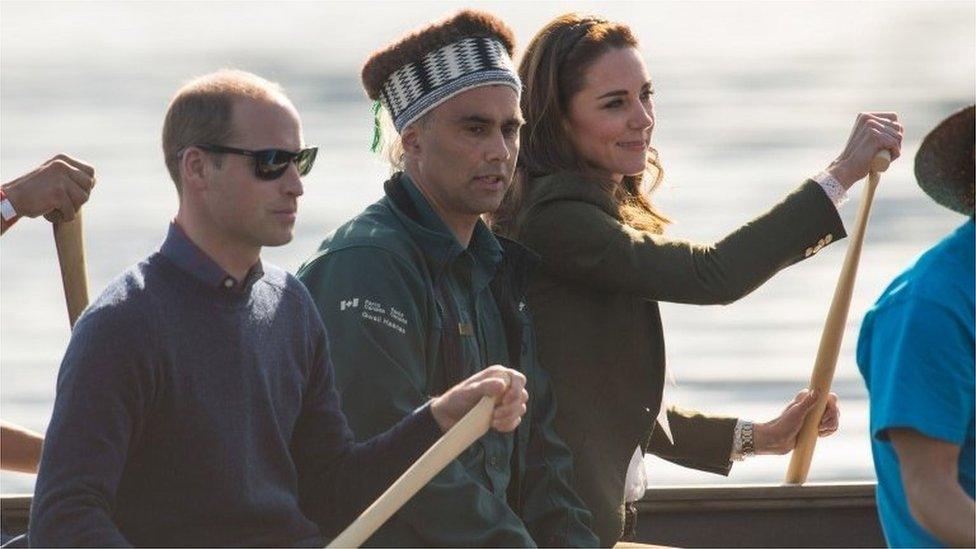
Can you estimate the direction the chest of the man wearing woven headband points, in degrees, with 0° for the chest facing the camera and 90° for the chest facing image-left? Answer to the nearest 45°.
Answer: approximately 315°

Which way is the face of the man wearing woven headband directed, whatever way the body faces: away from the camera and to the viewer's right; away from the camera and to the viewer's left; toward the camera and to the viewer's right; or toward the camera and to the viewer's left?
toward the camera and to the viewer's right

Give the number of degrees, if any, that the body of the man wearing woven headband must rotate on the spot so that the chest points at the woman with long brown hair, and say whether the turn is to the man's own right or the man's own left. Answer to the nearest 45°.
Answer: approximately 90° to the man's own left

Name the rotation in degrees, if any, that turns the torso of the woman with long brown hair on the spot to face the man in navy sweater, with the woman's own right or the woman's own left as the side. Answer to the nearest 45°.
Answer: approximately 135° to the woman's own right

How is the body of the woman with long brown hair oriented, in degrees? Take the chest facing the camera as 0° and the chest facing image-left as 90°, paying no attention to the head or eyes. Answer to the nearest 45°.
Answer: approximately 270°

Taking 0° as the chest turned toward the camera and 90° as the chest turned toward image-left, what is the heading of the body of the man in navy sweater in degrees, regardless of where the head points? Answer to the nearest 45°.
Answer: approximately 315°

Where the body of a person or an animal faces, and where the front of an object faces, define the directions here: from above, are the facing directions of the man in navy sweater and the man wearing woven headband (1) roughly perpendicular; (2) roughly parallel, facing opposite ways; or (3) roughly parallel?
roughly parallel

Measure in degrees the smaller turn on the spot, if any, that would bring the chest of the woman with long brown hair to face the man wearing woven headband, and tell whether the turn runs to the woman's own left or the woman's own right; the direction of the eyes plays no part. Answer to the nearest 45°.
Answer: approximately 135° to the woman's own right
